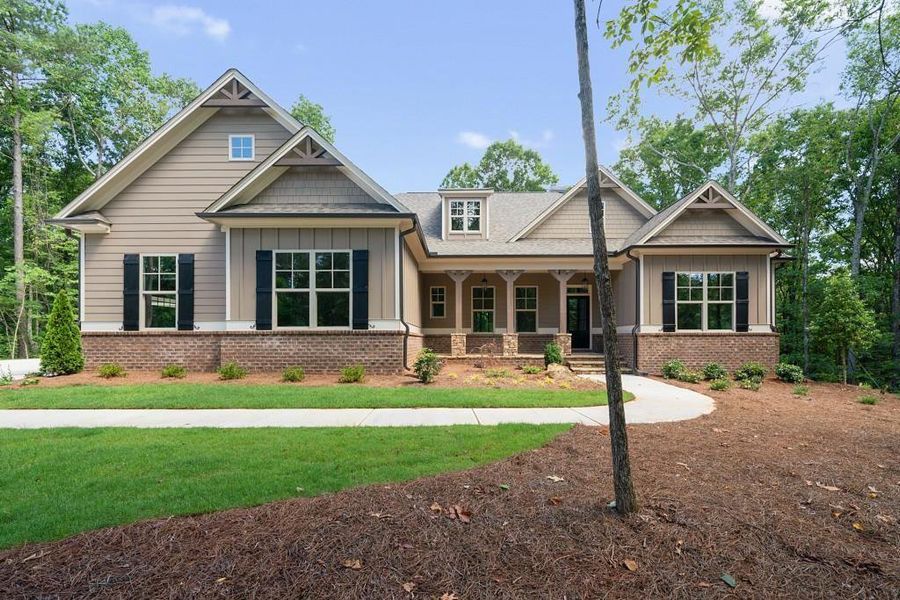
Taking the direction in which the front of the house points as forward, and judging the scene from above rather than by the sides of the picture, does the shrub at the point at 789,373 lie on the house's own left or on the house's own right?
on the house's own left

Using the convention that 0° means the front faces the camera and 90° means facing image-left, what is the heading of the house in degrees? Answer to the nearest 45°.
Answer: approximately 0°

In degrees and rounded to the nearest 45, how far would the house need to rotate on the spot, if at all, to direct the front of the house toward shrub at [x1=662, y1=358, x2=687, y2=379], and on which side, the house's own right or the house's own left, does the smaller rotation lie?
approximately 90° to the house's own left

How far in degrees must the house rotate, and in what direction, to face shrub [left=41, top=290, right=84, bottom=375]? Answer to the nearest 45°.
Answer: approximately 90° to its right

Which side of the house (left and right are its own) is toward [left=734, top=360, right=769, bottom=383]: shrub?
left
